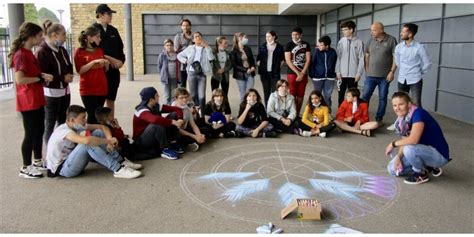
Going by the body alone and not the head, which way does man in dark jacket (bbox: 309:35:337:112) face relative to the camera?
toward the camera

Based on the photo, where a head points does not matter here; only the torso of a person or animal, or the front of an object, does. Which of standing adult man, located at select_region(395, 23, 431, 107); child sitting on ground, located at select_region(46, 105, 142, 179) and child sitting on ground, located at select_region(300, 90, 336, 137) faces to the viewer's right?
child sitting on ground, located at select_region(46, 105, 142, 179)

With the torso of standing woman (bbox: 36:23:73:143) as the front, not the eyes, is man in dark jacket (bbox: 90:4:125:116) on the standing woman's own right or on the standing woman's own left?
on the standing woman's own left

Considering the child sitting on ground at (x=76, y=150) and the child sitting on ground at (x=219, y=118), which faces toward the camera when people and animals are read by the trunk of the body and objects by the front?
the child sitting on ground at (x=219, y=118)

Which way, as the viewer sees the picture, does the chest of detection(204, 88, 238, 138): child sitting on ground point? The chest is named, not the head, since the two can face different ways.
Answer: toward the camera

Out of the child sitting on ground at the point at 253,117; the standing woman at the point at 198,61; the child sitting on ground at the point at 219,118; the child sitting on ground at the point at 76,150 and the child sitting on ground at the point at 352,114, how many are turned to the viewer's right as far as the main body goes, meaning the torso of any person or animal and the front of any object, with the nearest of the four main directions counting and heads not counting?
1

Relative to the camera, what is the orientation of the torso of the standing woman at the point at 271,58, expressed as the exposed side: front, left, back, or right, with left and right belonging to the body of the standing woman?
front

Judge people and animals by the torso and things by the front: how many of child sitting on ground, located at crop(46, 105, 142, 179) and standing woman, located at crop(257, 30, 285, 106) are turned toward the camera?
1

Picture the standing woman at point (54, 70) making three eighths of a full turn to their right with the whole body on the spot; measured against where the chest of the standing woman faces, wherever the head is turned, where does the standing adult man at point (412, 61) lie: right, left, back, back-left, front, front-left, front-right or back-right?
back

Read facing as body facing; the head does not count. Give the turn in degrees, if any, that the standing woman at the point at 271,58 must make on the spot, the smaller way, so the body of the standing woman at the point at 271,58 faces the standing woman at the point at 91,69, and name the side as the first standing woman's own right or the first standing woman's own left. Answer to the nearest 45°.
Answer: approximately 45° to the first standing woman's own right

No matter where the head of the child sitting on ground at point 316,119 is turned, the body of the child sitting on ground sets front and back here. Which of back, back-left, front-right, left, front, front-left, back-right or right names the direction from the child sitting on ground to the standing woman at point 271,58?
back-right

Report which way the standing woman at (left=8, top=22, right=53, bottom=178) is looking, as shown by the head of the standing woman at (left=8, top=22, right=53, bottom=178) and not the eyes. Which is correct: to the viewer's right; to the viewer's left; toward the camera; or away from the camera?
to the viewer's right

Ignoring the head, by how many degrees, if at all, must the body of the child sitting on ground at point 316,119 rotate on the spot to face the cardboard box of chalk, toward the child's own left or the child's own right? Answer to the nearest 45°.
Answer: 0° — they already face it

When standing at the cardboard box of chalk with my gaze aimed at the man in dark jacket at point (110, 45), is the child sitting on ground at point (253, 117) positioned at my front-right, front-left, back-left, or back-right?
front-right

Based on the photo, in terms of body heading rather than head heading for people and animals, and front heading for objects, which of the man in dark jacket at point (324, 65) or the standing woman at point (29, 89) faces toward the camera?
the man in dark jacket

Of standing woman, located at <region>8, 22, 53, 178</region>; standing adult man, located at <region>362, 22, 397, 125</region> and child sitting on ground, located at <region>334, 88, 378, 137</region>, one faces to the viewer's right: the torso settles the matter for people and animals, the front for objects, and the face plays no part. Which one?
the standing woman

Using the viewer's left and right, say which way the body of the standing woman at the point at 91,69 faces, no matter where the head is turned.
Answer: facing the viewer and to the right of the viewer

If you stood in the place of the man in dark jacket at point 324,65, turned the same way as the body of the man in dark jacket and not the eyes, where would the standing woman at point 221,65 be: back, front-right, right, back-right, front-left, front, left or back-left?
right
